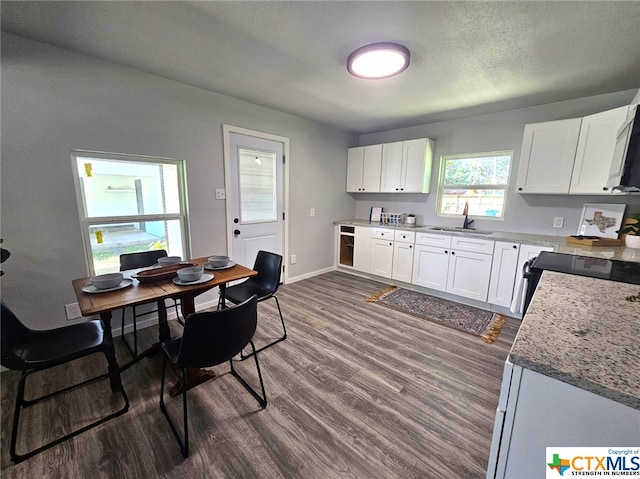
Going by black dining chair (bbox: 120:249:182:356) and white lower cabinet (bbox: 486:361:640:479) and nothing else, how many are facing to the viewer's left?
1

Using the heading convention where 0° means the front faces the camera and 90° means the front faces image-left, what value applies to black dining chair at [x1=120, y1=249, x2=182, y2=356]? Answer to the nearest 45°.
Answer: approximately 315°

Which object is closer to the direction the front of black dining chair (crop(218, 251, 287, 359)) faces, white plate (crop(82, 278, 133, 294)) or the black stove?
the white plate

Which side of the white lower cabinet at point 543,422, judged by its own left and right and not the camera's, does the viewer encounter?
left

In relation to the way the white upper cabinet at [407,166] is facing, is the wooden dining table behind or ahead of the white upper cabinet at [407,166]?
ahead
